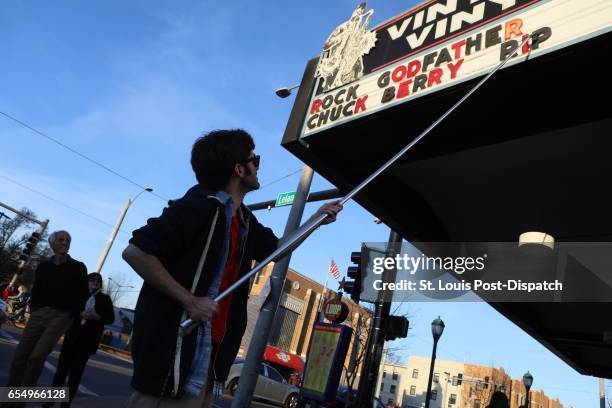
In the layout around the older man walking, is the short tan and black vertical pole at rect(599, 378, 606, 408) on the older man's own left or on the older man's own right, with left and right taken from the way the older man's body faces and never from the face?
on the older man's own left

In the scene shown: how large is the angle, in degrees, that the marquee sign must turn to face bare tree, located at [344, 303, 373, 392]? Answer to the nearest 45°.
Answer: approximately 135° to its right

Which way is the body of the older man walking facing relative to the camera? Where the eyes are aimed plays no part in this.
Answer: toward the camera

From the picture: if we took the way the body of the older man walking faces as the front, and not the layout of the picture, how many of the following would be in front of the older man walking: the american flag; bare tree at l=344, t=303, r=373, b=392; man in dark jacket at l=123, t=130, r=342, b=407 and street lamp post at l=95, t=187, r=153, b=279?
1

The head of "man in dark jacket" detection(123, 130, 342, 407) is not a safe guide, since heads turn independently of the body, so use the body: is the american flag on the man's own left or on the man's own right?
on the man's own left

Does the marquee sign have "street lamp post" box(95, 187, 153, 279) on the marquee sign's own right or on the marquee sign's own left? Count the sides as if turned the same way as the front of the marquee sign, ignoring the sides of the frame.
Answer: on the marquee sign's own right

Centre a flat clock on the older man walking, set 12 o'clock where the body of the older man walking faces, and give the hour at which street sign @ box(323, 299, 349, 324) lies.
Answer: The street sign is roughly at 8 o'clock from the older man walking.

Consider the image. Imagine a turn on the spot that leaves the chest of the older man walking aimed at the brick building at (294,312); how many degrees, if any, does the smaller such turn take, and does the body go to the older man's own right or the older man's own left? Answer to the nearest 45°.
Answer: approximately 135° to the older man's own left

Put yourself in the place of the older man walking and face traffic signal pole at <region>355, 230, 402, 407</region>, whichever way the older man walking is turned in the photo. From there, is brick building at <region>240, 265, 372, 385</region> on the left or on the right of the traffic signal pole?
left

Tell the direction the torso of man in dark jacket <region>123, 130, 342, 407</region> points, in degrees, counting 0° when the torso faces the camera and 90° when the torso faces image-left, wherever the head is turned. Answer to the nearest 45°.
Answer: approximately 315°

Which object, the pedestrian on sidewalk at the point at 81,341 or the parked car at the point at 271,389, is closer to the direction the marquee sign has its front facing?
the pedestrian on sidewalk

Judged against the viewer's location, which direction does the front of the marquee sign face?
facing the viewer and to the left of the viewer

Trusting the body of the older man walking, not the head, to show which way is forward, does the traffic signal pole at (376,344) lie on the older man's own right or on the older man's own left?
on the older man's own left
